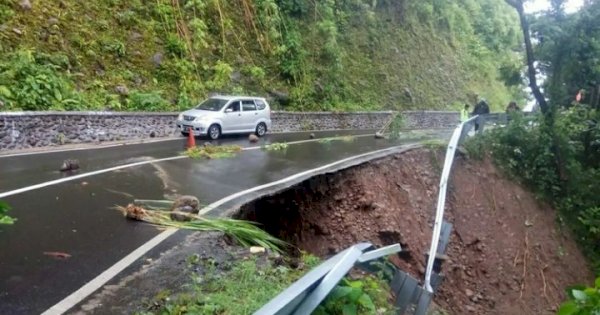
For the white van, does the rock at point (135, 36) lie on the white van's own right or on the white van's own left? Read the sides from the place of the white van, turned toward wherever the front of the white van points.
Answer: on the white van's own right

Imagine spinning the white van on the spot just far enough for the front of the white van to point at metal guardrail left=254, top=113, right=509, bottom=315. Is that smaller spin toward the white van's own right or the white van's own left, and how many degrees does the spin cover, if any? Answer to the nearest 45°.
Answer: approximately 45° to the white van's own left

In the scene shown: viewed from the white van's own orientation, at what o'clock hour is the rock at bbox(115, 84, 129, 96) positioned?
The rock is roughly at 2 o'clock from the white van.

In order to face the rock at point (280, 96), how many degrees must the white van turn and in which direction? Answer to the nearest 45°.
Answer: approximately 180°

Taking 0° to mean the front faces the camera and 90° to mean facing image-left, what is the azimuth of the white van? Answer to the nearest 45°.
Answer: approximately 45°

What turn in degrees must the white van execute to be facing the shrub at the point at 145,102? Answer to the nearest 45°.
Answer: approximately 45° to its right

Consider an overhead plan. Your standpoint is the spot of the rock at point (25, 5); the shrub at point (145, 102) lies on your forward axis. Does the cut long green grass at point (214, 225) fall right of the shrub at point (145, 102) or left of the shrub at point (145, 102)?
right

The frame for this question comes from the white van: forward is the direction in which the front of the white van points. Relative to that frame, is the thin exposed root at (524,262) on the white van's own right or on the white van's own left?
on the white van's own left

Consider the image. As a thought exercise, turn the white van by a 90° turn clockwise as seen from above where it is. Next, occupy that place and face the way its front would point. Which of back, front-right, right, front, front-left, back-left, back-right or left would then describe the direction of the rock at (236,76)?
front-right

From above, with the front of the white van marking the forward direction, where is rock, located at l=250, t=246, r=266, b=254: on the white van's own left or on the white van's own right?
on the white van's own left

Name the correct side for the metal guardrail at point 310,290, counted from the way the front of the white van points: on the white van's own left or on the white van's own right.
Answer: on the white van's own left
